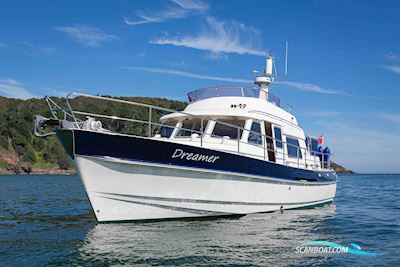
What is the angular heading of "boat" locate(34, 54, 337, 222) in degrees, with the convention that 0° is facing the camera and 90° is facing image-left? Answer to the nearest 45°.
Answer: approximately 45°
